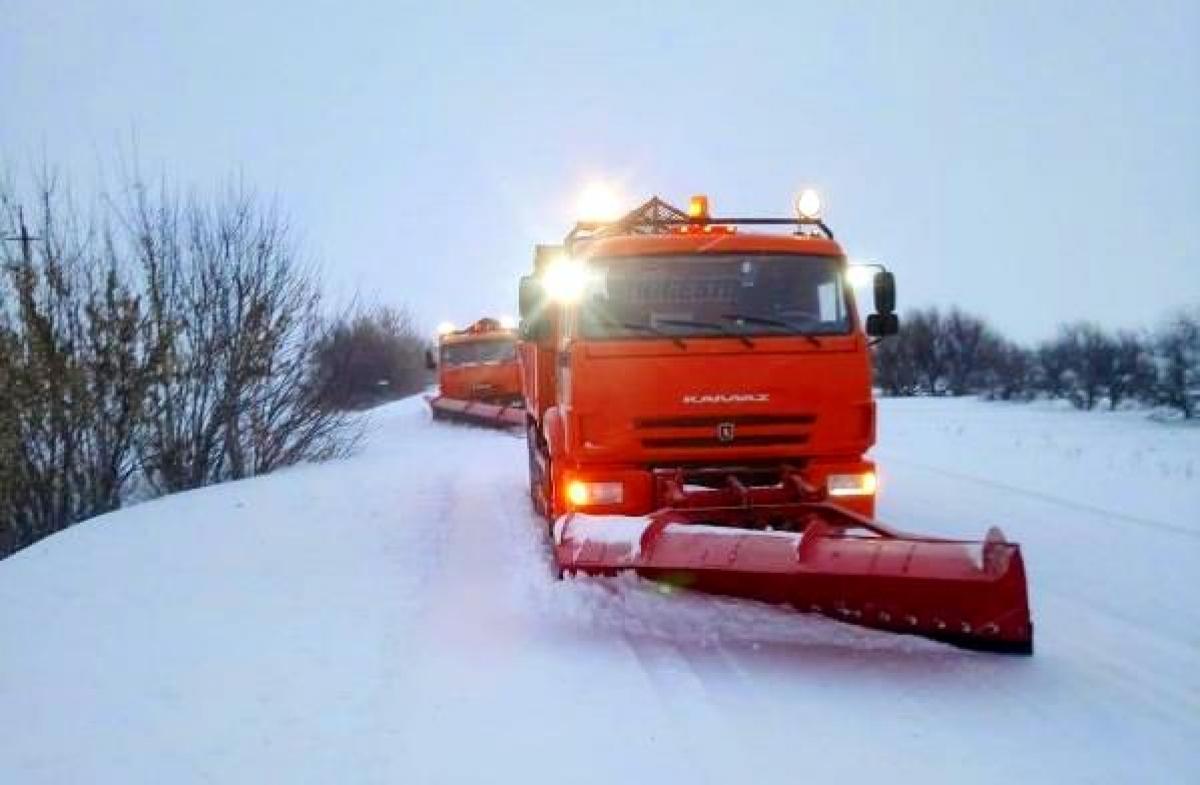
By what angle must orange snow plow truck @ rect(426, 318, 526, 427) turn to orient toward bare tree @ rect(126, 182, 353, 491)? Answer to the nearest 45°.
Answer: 0° — it already faces it

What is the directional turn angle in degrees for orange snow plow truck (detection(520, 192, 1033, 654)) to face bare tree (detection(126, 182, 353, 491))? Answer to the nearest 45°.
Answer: approximately 135° to its right

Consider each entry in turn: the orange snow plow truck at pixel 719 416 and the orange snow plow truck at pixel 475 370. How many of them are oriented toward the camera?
2

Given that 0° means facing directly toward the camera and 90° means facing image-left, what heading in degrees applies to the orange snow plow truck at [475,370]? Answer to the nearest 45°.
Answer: approximately 0°

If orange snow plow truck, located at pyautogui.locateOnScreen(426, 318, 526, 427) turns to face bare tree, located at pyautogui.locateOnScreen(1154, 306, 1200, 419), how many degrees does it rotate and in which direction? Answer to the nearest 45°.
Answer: approximately 90° to its left

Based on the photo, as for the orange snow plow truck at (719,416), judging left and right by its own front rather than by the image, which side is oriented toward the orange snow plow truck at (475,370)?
back

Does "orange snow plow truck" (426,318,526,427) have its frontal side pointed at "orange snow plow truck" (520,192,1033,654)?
yes
